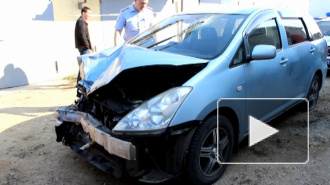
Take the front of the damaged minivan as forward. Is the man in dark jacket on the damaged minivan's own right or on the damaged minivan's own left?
on the damaged minivan's own right

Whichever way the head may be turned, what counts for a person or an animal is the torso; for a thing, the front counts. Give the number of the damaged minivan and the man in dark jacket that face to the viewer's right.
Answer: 1

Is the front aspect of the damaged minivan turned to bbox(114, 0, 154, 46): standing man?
no

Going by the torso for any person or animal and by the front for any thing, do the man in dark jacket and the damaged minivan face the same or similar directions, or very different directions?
very different directions

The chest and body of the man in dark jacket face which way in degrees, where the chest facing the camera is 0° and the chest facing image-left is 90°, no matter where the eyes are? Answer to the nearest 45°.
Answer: approximately 270°

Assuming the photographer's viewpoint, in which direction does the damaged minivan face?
facing the viewer and to the left of the viewer

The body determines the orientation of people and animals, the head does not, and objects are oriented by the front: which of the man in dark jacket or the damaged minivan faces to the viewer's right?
the man in dark jacket

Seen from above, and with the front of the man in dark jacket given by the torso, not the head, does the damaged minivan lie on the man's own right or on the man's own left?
on the man's own right

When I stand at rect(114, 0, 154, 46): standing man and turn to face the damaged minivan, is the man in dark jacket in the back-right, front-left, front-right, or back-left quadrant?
back-right
